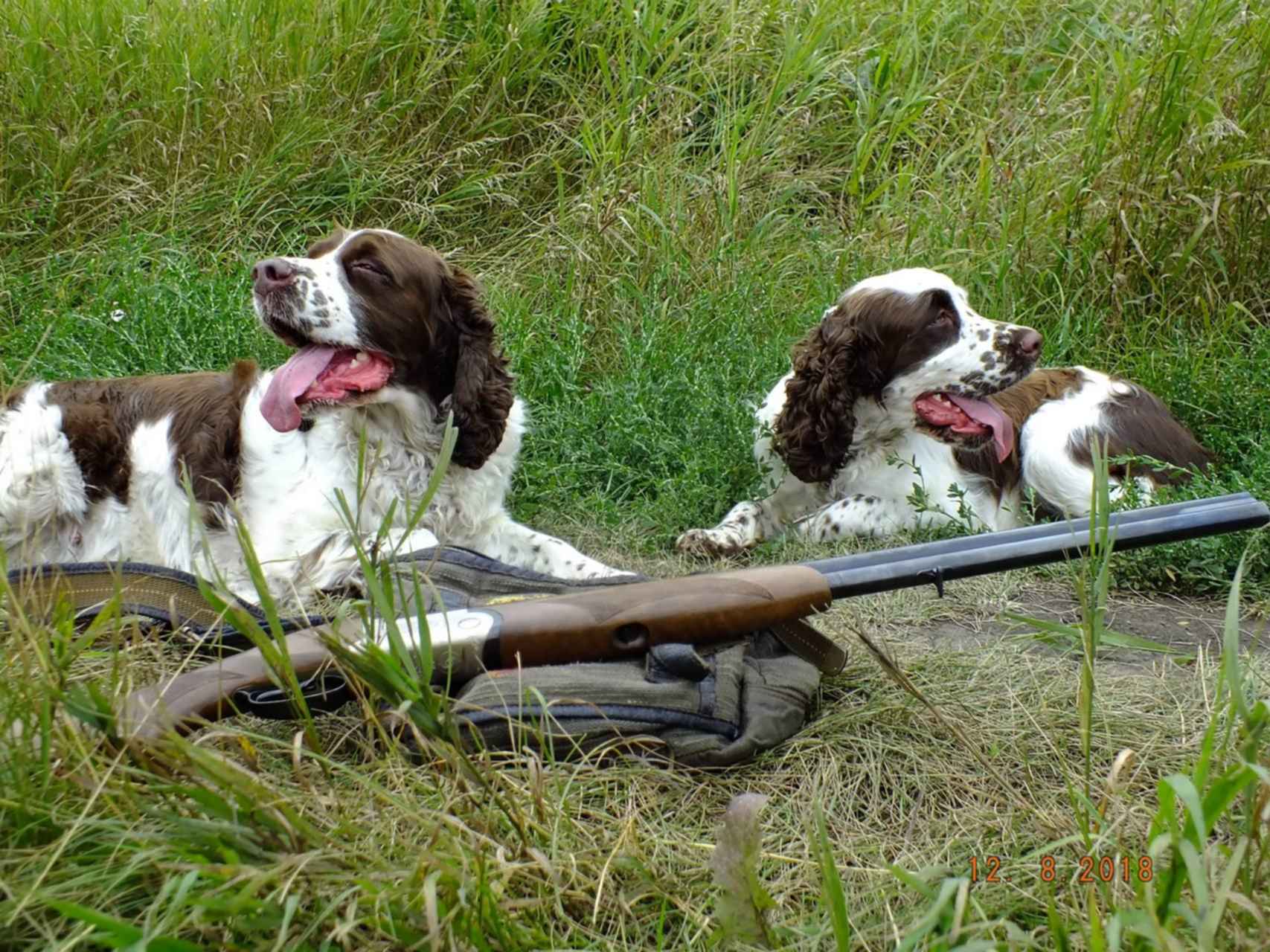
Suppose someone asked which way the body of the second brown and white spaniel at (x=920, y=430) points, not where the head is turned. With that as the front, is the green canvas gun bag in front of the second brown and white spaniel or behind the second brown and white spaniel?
in front

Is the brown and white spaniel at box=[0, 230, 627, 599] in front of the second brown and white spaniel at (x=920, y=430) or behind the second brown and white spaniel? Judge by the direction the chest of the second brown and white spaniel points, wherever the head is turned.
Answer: in front

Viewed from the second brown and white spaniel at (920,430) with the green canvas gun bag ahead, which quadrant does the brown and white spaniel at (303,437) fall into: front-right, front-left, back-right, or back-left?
front-right

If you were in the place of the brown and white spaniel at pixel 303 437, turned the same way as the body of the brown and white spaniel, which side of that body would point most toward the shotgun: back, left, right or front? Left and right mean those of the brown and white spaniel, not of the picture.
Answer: front

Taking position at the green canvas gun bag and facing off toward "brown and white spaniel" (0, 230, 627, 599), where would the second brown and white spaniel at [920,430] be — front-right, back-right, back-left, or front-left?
front-right

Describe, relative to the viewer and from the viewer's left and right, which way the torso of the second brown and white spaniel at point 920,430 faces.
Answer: facing the viewer and to the left of the viewer

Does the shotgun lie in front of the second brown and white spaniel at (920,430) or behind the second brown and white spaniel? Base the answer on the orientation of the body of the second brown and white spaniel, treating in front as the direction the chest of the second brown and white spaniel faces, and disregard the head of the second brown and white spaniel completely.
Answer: in front

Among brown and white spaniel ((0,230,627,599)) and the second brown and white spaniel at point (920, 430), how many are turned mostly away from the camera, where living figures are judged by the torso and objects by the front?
0

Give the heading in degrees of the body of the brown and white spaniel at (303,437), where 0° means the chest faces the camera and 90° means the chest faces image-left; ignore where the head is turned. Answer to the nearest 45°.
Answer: approximately 315°
